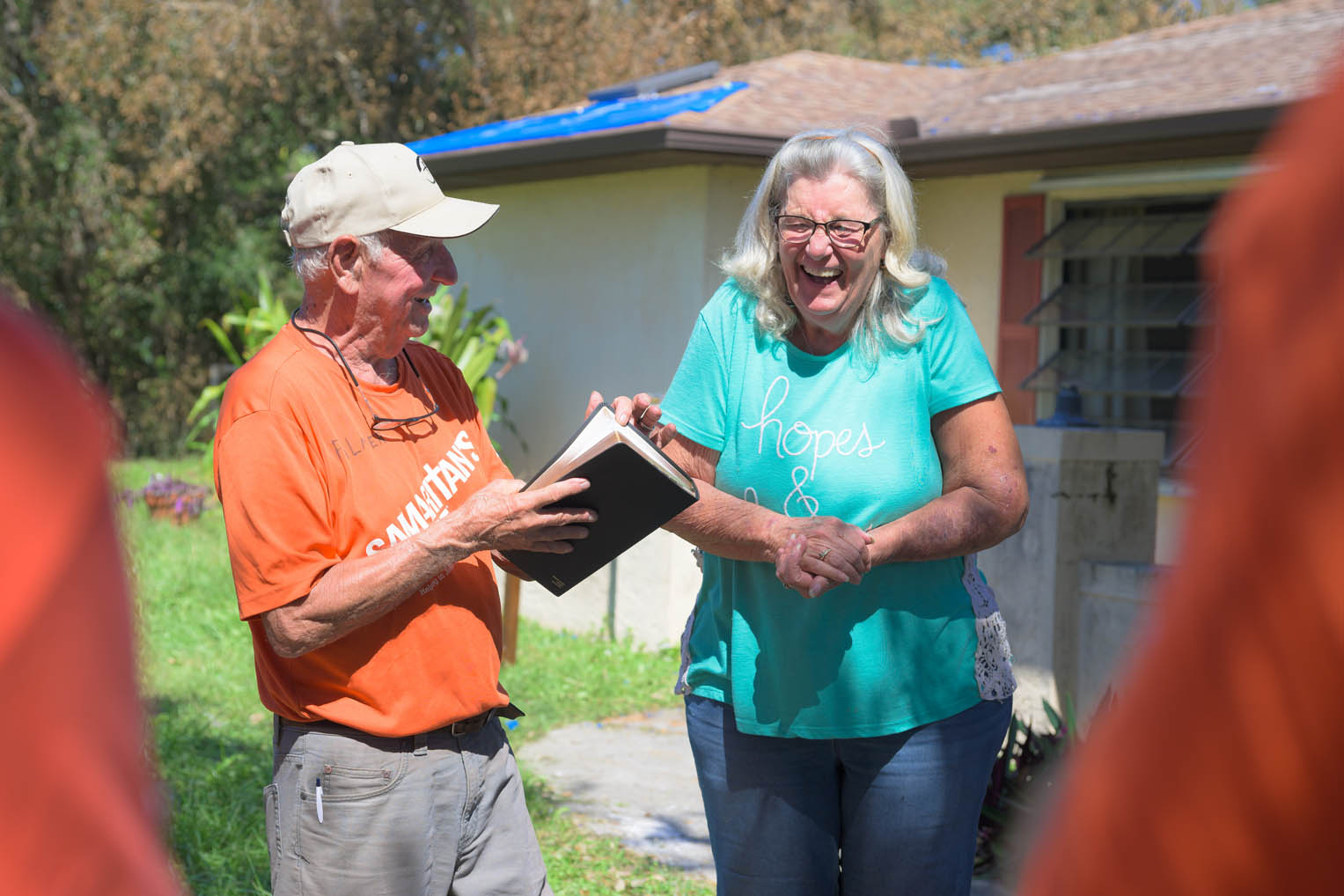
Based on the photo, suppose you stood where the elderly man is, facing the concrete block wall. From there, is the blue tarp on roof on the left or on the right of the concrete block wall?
left

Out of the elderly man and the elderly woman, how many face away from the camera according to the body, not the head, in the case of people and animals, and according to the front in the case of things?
0

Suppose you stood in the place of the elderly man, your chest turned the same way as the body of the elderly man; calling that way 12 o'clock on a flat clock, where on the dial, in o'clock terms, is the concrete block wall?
The concrete block wall is roughly at 9 o'clock from the elderly man.

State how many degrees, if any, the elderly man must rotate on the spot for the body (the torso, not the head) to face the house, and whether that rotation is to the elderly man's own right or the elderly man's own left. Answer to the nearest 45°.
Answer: approximately 90° to the elderly man's own left

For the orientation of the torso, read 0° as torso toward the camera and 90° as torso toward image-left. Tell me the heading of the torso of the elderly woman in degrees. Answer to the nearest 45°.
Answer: approximately 0°

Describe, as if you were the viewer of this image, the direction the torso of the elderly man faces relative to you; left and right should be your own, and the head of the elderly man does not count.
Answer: facing the viewer and to the right of the viewer

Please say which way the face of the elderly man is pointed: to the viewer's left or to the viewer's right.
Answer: to the viewer's right

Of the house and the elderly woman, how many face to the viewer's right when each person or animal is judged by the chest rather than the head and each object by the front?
0
